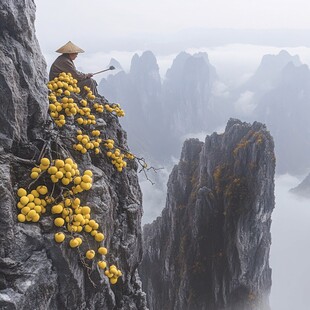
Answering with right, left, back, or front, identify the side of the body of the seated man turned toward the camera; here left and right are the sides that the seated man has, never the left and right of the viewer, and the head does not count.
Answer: right
